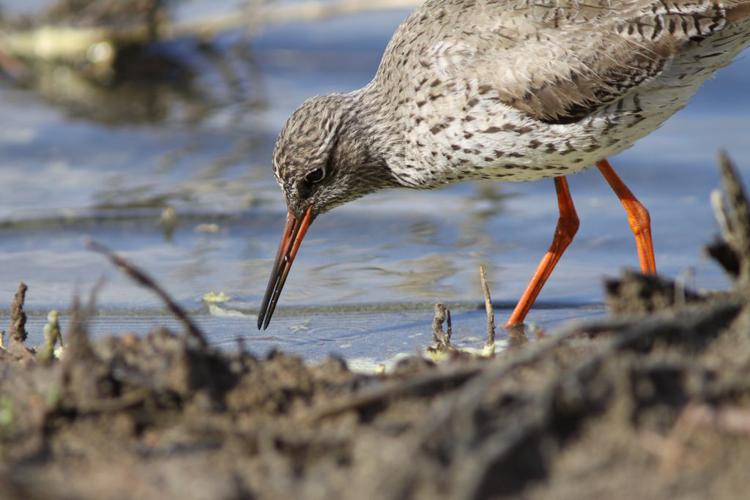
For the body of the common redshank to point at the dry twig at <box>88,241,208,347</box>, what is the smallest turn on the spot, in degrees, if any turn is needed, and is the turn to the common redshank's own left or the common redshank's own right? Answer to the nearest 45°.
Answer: approximately 45° to the common redshank's own left

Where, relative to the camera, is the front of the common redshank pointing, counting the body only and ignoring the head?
to the viewer's left
